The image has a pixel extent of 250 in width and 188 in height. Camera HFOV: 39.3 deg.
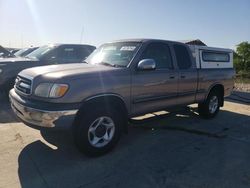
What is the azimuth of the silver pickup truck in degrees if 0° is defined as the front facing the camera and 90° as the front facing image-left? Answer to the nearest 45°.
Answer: approximately 45°

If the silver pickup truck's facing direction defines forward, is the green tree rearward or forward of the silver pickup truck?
rearward

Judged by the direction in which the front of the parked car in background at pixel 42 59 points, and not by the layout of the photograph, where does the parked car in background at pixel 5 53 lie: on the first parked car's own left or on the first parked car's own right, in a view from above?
on the first parked car's own right

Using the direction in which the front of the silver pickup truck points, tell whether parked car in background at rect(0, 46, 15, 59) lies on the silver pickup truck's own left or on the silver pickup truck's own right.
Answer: on the silver pickup truck's own right

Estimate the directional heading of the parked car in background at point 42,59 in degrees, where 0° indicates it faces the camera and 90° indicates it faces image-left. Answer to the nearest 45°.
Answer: approximately 45°

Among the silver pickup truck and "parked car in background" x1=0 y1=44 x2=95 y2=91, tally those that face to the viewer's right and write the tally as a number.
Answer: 0

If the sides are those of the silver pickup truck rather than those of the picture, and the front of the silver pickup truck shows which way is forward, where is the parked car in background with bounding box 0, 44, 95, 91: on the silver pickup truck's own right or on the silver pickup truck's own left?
on the silver pickup truck's own right

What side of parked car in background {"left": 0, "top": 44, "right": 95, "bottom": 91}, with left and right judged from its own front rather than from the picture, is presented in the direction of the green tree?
back
